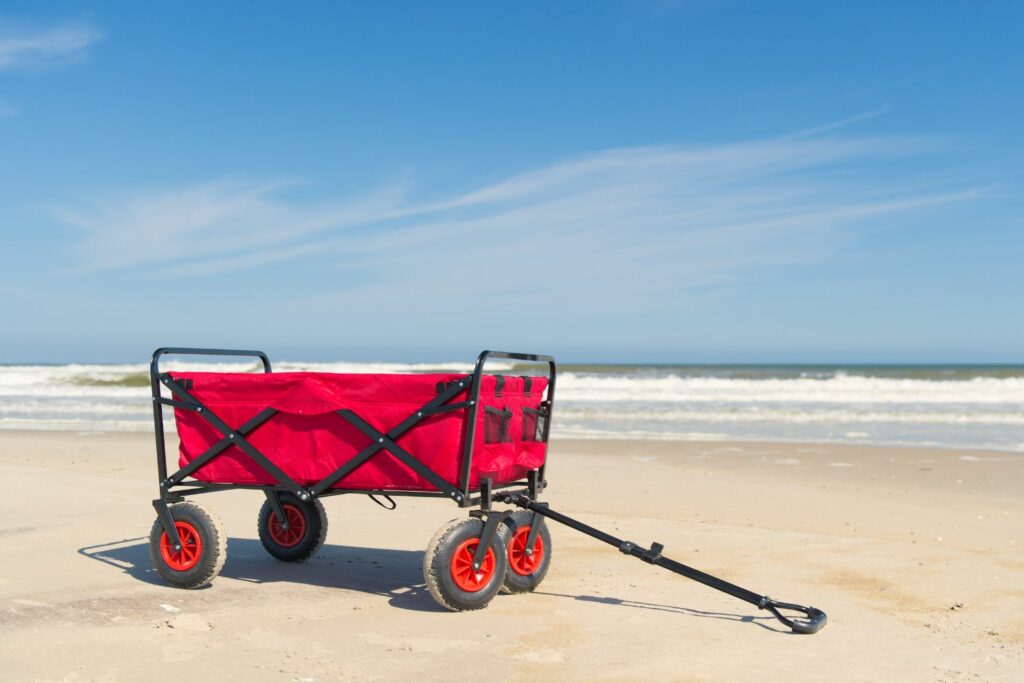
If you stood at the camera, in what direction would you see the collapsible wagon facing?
facing the viewer and to the right of the viewer
